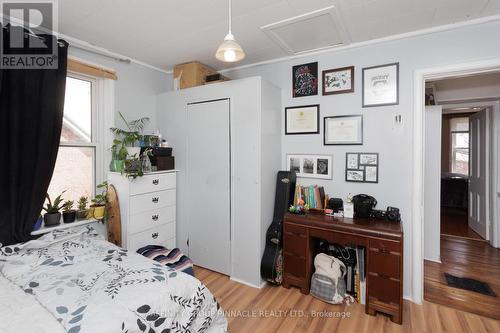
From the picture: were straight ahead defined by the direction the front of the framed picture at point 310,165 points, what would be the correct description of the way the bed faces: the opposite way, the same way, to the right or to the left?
to the left

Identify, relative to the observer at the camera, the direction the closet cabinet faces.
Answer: facing the viewer and to the left of the viewer

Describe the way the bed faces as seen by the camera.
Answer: facing the viewer and to the right of the viewer

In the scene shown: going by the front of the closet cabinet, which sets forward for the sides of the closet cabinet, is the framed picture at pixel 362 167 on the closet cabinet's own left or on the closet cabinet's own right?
on the closet cabinet's own left

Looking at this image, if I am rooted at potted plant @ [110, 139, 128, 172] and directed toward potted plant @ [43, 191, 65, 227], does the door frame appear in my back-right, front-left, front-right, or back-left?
back-left

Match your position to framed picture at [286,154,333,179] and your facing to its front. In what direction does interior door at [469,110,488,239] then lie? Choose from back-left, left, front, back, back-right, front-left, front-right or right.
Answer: back-left

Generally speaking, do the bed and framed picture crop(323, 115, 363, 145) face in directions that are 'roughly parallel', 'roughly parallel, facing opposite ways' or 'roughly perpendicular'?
roughly perpendicular

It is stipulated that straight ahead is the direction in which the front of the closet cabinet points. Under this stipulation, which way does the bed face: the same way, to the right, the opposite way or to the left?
to the left

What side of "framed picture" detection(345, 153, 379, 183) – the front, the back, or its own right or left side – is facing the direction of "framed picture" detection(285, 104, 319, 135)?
right

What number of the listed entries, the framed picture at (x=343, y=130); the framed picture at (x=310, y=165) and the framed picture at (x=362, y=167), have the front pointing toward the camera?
3

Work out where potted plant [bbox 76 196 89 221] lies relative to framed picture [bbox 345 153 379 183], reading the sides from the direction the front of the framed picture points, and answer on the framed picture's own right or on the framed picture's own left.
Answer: on the framed picture's own right

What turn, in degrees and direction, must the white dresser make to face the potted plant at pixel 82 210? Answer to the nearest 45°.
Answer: approximately 135° to its right

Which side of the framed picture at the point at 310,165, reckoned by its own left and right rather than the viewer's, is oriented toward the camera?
front

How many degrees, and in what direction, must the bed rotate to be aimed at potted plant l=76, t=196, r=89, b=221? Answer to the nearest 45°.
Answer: approximately 135° to its left

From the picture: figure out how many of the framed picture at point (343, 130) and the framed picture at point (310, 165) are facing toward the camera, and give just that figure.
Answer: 2

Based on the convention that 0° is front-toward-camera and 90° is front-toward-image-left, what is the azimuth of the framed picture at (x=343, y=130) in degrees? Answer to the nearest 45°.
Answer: approximately 0°

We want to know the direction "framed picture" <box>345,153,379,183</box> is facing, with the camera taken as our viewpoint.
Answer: facing the viewer

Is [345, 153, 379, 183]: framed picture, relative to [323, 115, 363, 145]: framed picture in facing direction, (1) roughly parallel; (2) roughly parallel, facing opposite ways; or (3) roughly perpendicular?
roughly parallel
